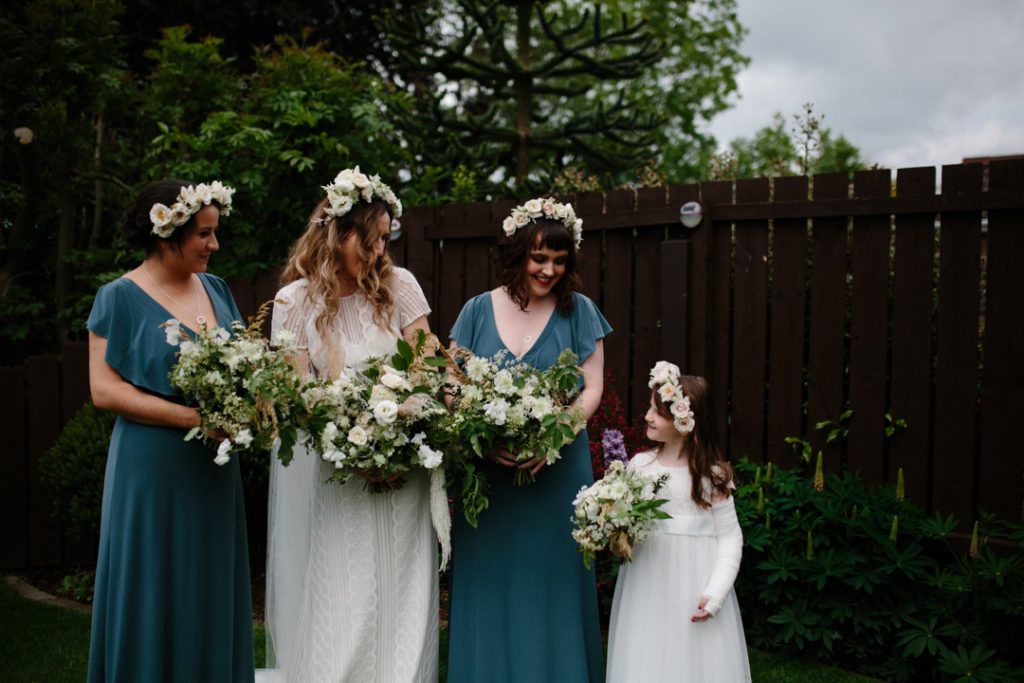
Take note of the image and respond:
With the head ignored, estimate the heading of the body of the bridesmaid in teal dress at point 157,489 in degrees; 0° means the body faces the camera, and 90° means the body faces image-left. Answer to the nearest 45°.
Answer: approximately 315°

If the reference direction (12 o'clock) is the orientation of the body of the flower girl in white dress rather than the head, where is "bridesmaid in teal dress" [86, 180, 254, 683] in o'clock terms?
The bridesmaid in teal dress is roughly at 1 o'clock from the flower girl in white dress.

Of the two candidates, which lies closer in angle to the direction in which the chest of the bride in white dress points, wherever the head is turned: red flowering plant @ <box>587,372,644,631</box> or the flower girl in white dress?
the flower girl in white dress

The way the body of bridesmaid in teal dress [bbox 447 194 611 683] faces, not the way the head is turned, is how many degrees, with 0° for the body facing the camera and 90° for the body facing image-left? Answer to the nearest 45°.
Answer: approximately 0°

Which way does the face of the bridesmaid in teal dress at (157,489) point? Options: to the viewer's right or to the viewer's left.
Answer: to the viewer's right

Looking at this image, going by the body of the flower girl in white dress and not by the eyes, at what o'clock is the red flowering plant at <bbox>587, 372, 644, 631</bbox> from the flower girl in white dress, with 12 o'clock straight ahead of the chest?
The red flowering plant is roughly at 4 o'clock from the flower girl in white dress.

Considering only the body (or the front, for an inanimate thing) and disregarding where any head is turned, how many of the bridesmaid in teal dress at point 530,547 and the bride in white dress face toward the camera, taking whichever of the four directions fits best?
2

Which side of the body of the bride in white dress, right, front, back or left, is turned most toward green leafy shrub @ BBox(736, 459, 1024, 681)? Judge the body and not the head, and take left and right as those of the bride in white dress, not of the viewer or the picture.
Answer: left

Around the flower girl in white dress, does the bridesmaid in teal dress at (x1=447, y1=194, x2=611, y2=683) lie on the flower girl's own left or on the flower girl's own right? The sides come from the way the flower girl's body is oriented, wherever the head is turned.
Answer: on the flower girl's own right
